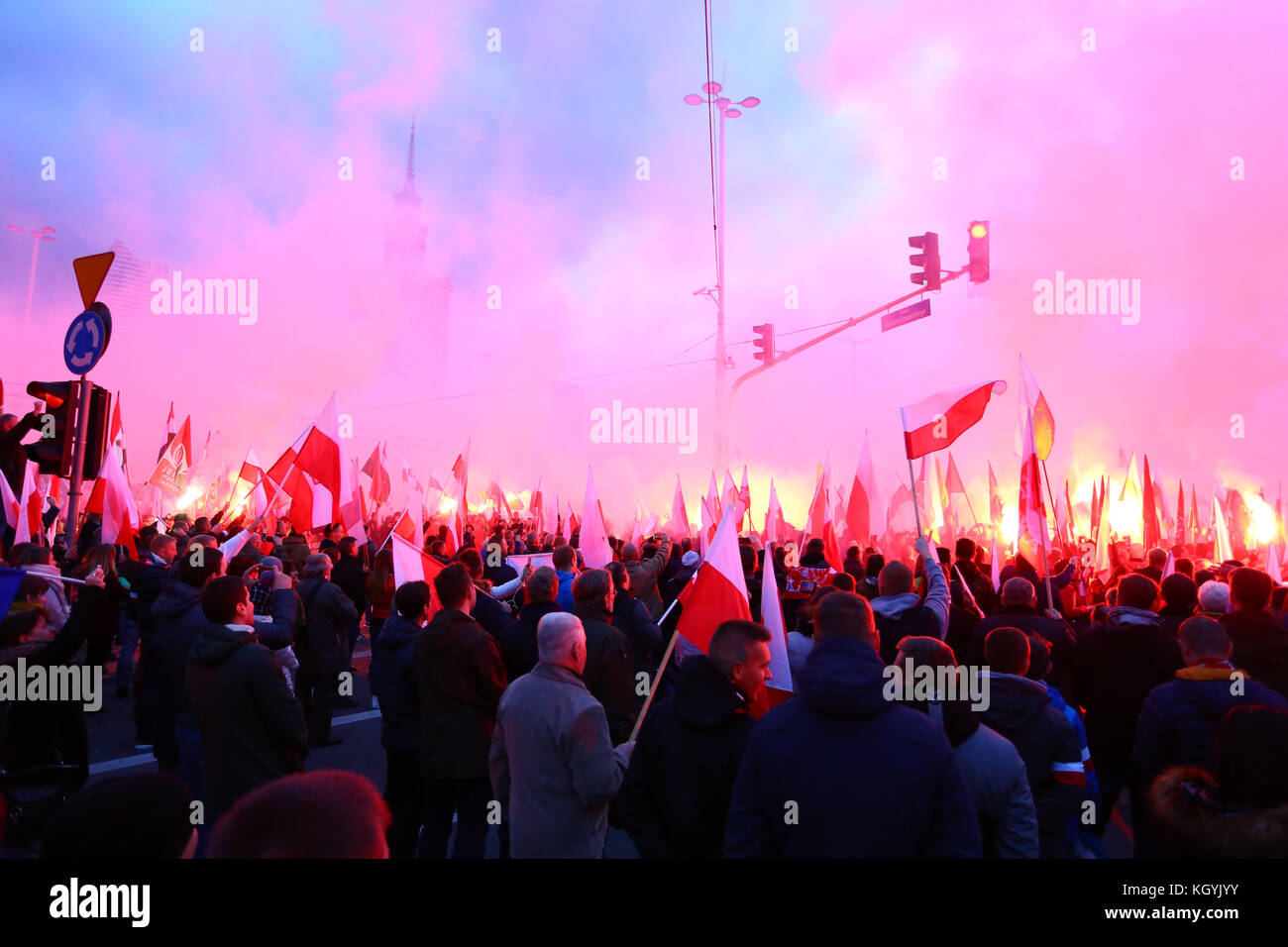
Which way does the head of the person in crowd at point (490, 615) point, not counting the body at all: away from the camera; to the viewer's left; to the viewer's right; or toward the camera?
away from the camera

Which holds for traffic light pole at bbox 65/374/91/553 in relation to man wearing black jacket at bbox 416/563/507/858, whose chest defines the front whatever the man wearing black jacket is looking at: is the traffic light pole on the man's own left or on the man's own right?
on the man's own left

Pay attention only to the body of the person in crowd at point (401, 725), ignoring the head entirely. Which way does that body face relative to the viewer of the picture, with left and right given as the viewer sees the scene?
facing away from the viewer and to the right of the viewer

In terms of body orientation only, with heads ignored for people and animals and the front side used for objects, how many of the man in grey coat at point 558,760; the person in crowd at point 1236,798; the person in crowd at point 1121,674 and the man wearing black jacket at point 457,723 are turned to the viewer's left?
0

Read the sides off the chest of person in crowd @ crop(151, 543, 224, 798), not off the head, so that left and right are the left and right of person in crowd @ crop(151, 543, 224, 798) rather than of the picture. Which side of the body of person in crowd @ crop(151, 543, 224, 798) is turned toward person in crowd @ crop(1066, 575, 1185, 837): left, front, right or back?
right

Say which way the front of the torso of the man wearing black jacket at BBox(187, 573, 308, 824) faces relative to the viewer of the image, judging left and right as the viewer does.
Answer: facing away from the viewer and to the right of the viewer

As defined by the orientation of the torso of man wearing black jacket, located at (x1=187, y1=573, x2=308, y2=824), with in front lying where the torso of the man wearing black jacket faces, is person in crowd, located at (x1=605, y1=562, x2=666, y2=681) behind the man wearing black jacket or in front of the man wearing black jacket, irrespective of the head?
in front

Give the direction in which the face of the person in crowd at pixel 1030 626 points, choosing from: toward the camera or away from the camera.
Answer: away from the camera

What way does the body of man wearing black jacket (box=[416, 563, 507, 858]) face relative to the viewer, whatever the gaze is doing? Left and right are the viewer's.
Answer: facing away from the viewer and to the right of the viewer

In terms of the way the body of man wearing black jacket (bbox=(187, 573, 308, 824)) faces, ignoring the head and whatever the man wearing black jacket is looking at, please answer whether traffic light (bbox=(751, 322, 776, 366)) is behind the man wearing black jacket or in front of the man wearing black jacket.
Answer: in front

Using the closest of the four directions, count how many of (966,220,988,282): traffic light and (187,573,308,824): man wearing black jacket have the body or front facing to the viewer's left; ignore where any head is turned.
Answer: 0

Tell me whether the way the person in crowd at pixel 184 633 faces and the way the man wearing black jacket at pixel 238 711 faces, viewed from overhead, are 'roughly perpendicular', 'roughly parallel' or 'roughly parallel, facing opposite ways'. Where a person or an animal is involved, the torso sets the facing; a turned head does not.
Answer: roughly parallel

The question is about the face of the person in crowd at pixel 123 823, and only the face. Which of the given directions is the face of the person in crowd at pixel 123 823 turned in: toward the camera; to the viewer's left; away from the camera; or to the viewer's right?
away from the camera

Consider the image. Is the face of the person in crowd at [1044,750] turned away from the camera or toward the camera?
away from the camera

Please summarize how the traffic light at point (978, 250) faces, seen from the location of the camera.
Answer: facing the viewer

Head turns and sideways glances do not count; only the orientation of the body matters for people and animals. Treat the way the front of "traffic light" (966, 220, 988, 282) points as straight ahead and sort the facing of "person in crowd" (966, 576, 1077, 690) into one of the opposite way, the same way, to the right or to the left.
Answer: the opposite way

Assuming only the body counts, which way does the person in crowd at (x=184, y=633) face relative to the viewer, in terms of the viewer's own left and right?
facing away from the viewer and to the right of the viewer

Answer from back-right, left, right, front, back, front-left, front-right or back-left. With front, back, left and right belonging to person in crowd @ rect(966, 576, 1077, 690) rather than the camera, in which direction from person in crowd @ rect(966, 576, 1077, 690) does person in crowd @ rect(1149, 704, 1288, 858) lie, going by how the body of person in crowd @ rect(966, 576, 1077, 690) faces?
back

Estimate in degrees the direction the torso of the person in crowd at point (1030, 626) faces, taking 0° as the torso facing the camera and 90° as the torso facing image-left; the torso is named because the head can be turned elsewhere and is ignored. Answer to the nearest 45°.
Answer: approximately 180°
